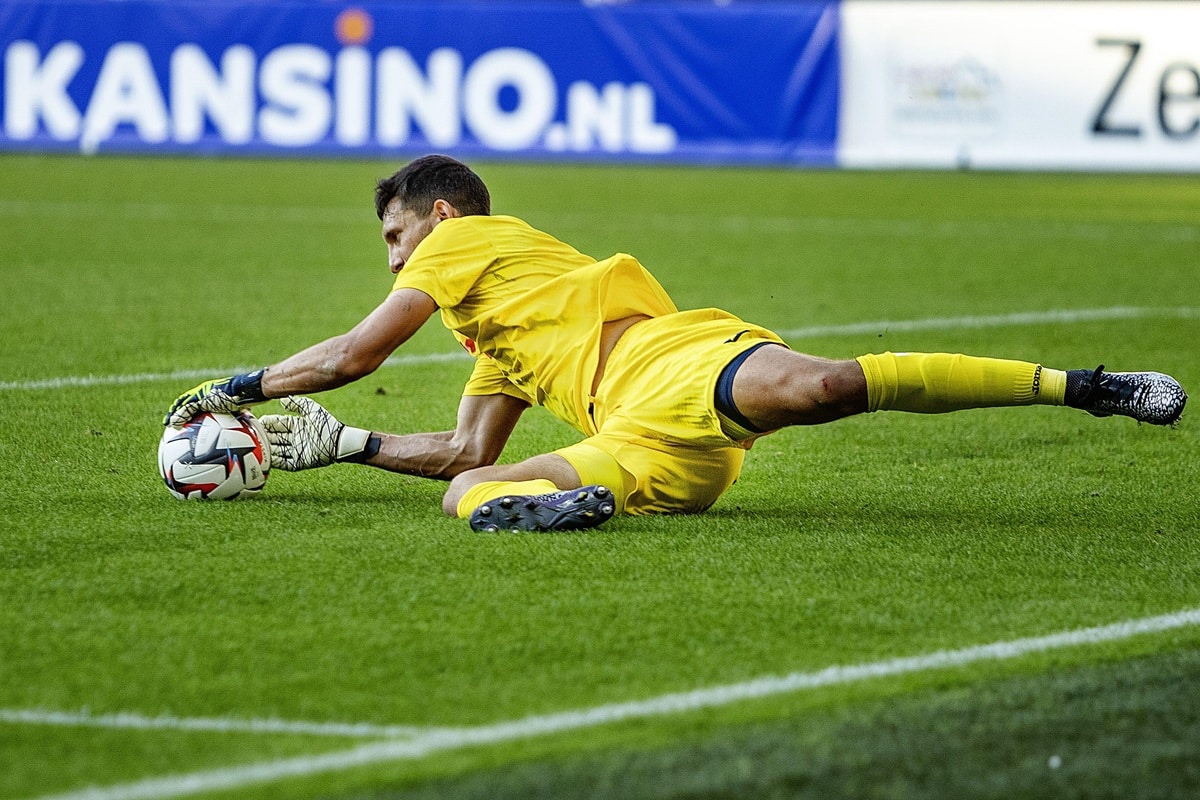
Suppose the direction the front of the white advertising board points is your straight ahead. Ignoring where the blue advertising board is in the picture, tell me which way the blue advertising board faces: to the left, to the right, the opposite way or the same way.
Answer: the same way

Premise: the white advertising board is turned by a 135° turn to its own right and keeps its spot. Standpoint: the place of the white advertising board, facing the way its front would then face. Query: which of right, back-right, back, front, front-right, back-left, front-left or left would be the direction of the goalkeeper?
back-left

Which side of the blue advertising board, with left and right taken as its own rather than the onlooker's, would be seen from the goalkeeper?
front

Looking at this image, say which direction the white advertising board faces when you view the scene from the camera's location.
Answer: facing the viewer

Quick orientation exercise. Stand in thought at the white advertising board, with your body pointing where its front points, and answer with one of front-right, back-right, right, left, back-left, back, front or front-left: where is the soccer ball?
front

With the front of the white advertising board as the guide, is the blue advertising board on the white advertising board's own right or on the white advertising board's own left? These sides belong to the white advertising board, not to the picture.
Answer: on the white advertising board's own right

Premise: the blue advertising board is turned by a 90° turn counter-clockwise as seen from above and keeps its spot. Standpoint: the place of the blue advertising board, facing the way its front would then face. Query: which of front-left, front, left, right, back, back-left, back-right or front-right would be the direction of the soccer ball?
right

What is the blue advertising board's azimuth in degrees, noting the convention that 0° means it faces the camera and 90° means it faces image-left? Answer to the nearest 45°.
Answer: approximately 0°

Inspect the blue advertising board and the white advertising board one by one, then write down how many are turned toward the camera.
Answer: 2

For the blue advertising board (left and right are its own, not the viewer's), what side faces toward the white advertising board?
left
